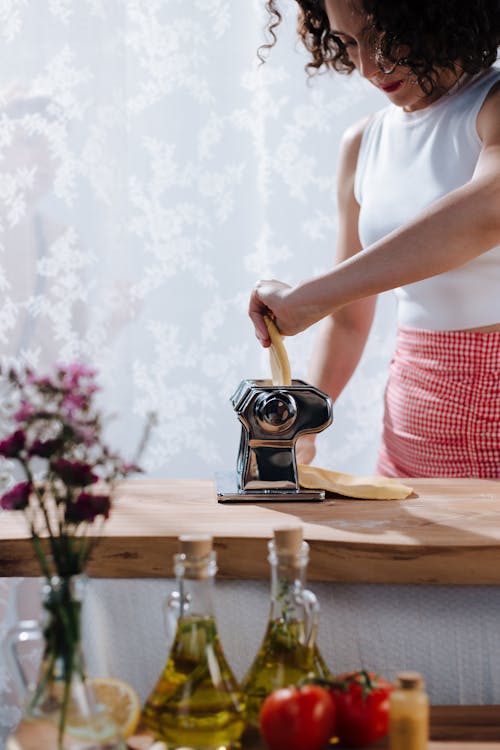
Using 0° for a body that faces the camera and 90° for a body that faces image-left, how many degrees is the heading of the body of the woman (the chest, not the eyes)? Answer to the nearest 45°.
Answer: approximately 45°

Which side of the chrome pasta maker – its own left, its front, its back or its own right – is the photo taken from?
right

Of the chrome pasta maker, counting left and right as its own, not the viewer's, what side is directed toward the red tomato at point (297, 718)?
right

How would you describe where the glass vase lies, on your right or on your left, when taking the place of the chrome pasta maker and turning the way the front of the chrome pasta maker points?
on your right

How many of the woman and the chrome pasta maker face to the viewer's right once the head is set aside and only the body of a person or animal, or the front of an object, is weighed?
1

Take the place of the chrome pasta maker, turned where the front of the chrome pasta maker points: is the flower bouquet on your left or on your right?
on your right
